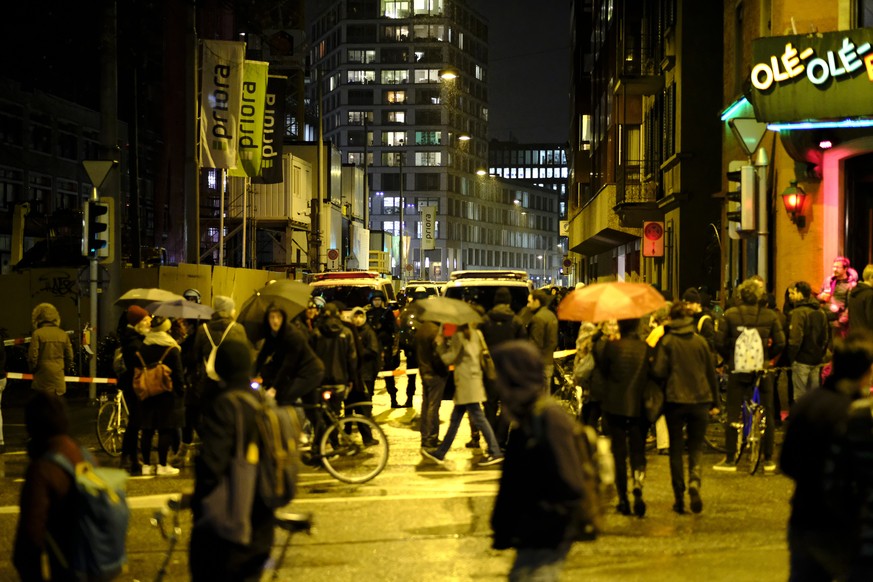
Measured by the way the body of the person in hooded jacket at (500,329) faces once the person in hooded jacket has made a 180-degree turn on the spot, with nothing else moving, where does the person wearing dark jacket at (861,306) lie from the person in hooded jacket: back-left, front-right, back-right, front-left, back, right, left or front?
left

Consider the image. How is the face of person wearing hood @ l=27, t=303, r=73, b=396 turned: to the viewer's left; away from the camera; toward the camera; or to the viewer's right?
away from the camera

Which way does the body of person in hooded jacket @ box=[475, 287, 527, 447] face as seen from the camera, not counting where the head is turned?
away from the camera

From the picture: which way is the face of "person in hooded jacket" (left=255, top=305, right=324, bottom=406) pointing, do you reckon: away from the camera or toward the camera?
toward the camera

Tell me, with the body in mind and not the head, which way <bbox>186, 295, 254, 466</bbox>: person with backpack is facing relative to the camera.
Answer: away from the camera

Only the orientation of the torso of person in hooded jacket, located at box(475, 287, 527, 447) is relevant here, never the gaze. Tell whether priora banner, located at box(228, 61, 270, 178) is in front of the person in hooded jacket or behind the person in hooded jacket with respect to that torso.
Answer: in front

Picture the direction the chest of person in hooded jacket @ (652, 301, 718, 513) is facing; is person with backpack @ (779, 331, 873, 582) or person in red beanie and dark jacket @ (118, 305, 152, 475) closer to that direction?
the person in red beanie and dark jacket

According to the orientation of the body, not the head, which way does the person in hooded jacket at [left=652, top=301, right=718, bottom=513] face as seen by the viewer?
away from the camera

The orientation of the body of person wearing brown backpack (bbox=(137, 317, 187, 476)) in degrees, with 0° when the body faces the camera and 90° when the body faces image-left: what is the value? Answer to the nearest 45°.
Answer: approximately 225°

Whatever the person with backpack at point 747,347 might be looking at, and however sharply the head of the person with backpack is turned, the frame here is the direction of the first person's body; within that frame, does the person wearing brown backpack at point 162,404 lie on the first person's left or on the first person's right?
on the first person's left

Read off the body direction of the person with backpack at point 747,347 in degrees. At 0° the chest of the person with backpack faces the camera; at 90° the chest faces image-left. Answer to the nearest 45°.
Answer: approximately 180°

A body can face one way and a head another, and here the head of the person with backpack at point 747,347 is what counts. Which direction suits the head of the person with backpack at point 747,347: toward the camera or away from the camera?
away from the camera

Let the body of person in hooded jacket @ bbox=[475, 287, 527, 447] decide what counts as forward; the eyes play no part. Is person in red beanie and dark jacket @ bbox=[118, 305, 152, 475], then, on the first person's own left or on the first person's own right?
on the first person's own left

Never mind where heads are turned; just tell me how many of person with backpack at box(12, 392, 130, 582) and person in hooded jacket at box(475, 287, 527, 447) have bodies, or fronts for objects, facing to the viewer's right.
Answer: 0

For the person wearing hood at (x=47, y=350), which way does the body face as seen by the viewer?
away from the camera
